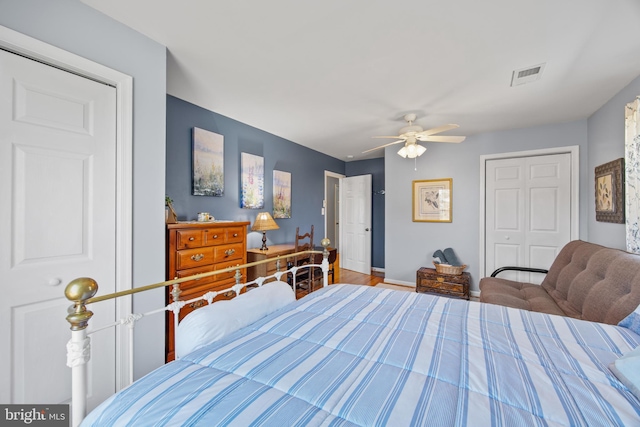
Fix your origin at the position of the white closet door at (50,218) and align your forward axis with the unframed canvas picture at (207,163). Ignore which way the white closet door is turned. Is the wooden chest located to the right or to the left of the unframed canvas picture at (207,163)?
right

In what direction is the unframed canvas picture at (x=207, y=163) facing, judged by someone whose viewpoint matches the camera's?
facing the viewer and to the right of the viewer

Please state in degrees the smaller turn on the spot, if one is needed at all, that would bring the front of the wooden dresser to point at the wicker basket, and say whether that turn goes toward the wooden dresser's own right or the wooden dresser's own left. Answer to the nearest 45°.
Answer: approximately 45° to the wooden dresser's own left

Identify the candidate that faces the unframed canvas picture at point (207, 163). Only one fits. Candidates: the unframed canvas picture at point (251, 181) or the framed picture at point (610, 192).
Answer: the framed picture at point (610, 192)

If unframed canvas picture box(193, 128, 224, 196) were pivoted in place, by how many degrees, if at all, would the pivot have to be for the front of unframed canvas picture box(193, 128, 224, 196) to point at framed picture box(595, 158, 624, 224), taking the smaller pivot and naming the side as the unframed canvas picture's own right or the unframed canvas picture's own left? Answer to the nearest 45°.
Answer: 0° — it already faces it

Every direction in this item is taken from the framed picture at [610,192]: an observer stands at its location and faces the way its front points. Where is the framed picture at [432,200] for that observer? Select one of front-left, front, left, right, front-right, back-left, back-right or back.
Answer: front-right

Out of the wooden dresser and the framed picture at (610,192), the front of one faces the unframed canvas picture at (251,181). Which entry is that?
the framed picture at (610,192)

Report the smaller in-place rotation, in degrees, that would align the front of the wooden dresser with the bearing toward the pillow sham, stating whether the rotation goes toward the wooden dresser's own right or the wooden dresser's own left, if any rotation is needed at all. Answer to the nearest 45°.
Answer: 0° — it already faces it

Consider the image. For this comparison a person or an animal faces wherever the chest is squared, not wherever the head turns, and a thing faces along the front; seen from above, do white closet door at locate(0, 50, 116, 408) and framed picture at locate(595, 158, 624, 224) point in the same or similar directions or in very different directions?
very different directions

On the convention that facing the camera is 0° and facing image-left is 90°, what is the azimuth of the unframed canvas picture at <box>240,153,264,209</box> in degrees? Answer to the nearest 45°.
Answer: approximately 315°

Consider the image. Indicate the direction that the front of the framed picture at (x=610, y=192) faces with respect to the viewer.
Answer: facing the viewer and to the left of the viewer

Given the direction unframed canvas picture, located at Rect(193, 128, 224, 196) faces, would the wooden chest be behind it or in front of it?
in front
